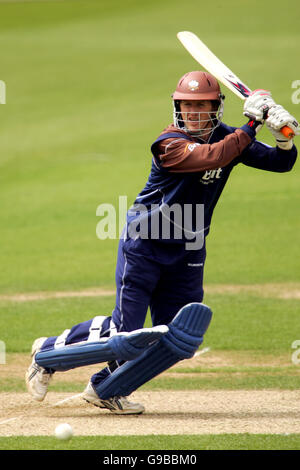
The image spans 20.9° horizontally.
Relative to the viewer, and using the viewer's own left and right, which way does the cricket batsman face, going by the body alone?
facing the viewer and to the right of the viewer
